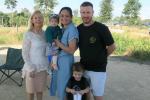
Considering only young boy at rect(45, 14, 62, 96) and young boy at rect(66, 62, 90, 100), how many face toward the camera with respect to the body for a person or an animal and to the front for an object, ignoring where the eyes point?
2

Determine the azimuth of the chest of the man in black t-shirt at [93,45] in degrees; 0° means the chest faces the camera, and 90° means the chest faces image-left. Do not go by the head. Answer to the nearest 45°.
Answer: approximately 45°

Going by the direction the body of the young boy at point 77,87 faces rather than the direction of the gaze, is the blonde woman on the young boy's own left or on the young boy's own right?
on the young boy's own right

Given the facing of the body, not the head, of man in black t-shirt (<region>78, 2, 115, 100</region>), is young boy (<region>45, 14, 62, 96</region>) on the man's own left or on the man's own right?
on the man's own right

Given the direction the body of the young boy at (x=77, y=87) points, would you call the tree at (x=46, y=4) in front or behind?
behind

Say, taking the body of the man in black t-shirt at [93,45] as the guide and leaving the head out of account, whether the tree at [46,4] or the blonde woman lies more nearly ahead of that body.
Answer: the blonde woman

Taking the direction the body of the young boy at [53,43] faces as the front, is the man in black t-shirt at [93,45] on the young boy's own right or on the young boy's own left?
on the young boy's own left

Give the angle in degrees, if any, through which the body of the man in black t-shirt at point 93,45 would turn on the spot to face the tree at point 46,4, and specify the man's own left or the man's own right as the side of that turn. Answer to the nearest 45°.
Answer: approximately 135° to the man's own right

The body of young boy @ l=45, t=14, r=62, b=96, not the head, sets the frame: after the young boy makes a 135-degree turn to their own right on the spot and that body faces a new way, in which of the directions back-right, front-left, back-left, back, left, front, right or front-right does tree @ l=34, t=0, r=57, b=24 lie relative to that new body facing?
front-right

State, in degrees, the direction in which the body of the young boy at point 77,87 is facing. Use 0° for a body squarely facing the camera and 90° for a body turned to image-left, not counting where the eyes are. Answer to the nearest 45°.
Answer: approximately 0°
